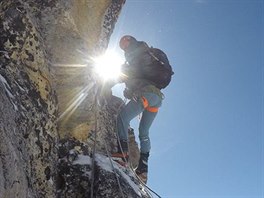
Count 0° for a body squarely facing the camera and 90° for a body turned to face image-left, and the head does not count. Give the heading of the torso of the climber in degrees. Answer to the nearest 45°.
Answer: approximately 90°
